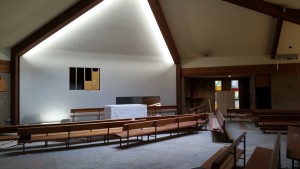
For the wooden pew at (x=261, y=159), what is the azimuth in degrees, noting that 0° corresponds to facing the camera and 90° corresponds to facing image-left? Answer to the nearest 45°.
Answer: approximately 90°
